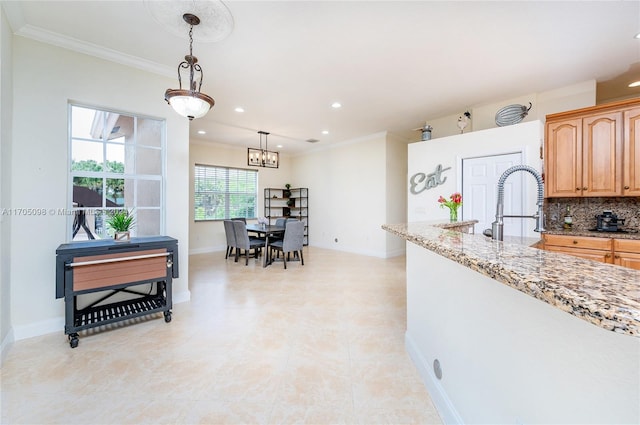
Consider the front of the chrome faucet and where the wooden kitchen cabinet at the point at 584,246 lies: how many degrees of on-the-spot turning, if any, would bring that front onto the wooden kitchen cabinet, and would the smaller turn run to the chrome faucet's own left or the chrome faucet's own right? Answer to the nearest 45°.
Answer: approximately 90° to the chrome faucet's own left

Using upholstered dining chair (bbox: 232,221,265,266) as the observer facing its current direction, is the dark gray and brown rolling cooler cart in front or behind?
behind

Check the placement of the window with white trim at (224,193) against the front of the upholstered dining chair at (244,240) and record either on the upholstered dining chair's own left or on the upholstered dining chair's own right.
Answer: on the upholstered dining chair's own left

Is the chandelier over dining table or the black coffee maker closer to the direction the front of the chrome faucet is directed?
the black coffee maker

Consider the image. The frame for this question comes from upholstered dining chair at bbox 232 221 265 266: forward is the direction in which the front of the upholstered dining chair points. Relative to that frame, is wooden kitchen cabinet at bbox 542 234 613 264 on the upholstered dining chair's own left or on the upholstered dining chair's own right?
on the upholstered dining chair's own right

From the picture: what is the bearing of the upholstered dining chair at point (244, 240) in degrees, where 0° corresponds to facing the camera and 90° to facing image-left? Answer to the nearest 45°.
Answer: approximately 225°
